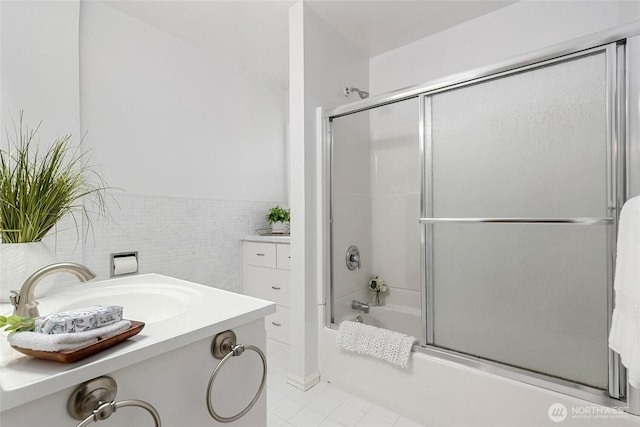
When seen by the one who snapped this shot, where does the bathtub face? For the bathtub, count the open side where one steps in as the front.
facing the viewer and to the left of the viewer

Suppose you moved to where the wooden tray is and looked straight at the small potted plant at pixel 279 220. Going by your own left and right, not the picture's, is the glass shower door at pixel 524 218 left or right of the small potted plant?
right

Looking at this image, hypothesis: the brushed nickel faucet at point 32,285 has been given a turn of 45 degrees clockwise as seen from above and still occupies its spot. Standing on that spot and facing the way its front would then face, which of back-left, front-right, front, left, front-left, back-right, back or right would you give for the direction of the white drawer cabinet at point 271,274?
left

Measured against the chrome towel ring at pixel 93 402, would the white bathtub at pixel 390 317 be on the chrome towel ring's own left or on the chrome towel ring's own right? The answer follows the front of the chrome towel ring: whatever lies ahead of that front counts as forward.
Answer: on the chrome towel ring's own left

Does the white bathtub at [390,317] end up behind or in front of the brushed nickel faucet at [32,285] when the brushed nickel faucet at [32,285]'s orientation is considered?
in front

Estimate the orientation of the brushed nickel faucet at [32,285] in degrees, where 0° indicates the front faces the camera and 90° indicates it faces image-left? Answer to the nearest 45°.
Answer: approximately 270°

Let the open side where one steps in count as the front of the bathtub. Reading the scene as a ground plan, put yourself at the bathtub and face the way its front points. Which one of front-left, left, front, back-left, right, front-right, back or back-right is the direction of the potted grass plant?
front
